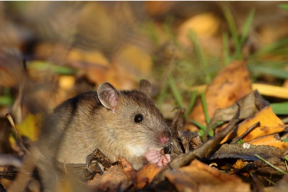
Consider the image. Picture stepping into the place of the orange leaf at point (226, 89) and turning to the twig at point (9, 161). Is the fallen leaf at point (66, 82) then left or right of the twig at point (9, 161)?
right

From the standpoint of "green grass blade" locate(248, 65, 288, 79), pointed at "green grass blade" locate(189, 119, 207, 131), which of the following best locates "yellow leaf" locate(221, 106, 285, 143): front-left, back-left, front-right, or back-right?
front-left

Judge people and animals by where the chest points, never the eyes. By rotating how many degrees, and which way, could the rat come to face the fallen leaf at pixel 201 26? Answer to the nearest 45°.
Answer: approximately 45° to its left

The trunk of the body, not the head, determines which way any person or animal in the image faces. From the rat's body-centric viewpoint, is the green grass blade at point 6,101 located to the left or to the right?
on its left

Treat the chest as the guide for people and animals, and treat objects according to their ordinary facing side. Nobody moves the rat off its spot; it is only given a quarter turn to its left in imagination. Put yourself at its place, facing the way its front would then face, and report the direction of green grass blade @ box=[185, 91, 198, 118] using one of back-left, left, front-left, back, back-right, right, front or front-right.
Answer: front-right

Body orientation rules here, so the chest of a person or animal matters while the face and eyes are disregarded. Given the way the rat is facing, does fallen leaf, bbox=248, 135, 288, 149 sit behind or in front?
in front

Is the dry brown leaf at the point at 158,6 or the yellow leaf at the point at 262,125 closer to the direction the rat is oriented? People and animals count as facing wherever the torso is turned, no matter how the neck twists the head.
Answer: the yellow leaf

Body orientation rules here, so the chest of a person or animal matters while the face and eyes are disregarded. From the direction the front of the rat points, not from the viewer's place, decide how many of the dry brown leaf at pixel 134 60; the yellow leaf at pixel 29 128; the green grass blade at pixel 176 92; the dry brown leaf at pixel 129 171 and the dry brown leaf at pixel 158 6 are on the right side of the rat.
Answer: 1

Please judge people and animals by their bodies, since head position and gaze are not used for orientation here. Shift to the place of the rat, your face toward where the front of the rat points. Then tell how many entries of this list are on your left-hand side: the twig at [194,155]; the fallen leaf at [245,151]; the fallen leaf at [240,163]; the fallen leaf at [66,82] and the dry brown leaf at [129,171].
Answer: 1

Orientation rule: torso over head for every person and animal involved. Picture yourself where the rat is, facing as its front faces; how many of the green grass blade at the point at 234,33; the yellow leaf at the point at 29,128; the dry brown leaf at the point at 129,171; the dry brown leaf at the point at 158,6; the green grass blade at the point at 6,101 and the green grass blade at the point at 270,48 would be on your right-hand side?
1

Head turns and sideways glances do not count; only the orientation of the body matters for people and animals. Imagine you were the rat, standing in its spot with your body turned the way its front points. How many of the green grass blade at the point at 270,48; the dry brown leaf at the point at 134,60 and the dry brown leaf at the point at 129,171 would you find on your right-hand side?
1

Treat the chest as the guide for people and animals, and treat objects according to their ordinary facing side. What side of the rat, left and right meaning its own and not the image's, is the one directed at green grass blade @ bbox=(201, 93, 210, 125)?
front

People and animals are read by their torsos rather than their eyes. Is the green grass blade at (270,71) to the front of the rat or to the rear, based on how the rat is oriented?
to the front

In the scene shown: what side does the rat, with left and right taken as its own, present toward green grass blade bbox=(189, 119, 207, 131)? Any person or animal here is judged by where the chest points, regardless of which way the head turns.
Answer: front

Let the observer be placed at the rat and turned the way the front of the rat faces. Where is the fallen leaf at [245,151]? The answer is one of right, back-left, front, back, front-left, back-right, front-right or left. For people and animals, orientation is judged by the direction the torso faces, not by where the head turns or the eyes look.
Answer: front-right

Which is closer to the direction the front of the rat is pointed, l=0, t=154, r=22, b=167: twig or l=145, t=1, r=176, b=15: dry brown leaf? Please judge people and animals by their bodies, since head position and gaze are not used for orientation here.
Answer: the dry brown leaf

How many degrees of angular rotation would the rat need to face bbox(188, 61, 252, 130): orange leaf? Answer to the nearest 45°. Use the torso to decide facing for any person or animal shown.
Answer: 0° — it already faces it

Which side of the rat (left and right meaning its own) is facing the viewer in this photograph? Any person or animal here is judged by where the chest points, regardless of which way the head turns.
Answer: right

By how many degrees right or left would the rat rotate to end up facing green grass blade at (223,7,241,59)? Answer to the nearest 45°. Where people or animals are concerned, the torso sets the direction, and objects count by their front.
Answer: approximately 45° to its left
